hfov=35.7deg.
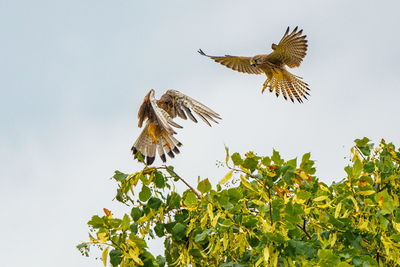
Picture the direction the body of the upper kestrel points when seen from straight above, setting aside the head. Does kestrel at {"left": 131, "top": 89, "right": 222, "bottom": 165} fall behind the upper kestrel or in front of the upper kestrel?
in front

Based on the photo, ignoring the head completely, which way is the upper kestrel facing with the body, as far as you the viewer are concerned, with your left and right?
facing the viewer and to the left of the viewer
